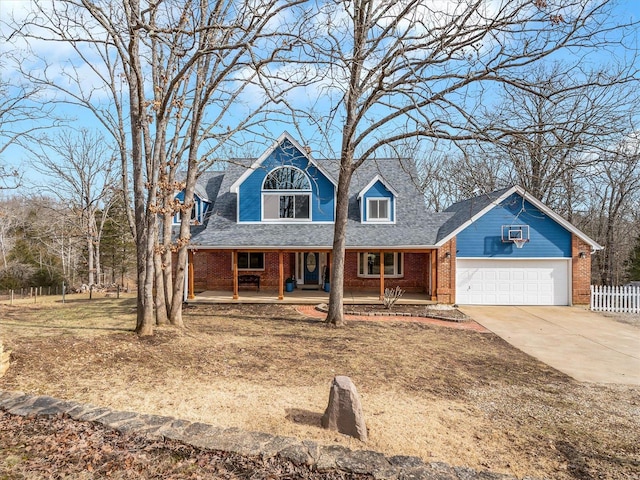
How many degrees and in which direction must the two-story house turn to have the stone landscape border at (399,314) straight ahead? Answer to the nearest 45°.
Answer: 0° — it already faces it

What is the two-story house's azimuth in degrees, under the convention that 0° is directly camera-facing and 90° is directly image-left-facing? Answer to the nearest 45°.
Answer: approximately 0°

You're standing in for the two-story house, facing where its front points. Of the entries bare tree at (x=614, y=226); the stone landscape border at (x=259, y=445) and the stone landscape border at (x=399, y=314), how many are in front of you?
2

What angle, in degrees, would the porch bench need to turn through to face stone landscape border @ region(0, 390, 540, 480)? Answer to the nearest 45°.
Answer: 0° — it already faces it

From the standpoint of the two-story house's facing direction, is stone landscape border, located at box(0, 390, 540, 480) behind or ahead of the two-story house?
ahead

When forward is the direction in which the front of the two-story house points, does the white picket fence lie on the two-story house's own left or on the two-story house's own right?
on the two-story house's own left

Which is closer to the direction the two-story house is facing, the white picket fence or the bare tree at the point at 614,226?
the white picket fence

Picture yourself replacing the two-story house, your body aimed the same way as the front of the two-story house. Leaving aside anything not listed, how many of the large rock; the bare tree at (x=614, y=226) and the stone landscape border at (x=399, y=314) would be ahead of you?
2

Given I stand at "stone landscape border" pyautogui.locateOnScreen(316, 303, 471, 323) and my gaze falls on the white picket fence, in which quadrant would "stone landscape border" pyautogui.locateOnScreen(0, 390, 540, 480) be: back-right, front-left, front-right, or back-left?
back-right

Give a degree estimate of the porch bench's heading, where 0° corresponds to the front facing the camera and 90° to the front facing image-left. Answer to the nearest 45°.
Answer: approximately 0°

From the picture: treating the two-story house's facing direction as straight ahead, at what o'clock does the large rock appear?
The large rock is roughly at 12 o'clock from the two-story house.
